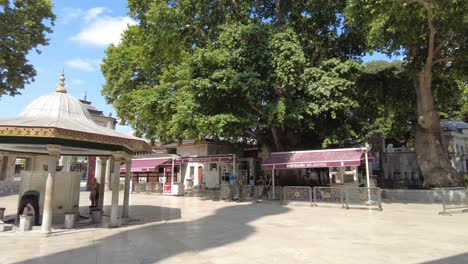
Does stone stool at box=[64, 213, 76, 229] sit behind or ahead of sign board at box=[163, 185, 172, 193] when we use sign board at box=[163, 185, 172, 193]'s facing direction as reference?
ahead

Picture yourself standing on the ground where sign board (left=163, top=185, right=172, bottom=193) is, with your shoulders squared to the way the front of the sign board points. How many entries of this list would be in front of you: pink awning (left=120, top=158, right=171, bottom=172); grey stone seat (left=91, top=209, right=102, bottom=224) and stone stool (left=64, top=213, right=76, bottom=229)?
2

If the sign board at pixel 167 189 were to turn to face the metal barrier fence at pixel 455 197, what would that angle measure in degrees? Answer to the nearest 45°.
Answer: approximately 45° to its left

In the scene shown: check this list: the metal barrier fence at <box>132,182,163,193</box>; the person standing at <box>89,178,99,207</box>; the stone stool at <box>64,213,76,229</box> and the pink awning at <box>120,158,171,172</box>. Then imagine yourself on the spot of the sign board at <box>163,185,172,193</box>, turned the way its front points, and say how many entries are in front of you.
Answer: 2

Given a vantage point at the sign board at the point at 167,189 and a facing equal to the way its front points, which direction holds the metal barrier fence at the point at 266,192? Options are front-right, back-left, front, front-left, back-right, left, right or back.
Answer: front-left

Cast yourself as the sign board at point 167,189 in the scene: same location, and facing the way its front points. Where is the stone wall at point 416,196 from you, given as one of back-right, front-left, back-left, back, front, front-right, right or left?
front-left

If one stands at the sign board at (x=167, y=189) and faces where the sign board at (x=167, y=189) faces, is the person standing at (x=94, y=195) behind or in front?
in front

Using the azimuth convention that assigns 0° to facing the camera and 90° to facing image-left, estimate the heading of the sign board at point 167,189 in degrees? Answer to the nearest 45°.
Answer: approximately 0°

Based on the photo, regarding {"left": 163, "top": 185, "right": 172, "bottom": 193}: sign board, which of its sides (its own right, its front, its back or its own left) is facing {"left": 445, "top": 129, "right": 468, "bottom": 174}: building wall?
left

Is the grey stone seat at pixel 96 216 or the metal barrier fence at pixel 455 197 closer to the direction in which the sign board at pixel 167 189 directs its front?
the grey stone seat
